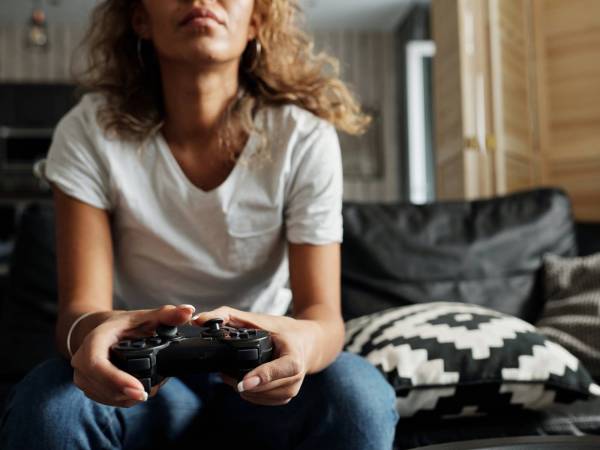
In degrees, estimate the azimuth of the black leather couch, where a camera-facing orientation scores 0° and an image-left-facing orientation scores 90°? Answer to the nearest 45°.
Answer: approximately 0°

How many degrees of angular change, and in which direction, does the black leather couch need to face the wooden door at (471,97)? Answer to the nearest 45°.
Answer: approximately 180°
